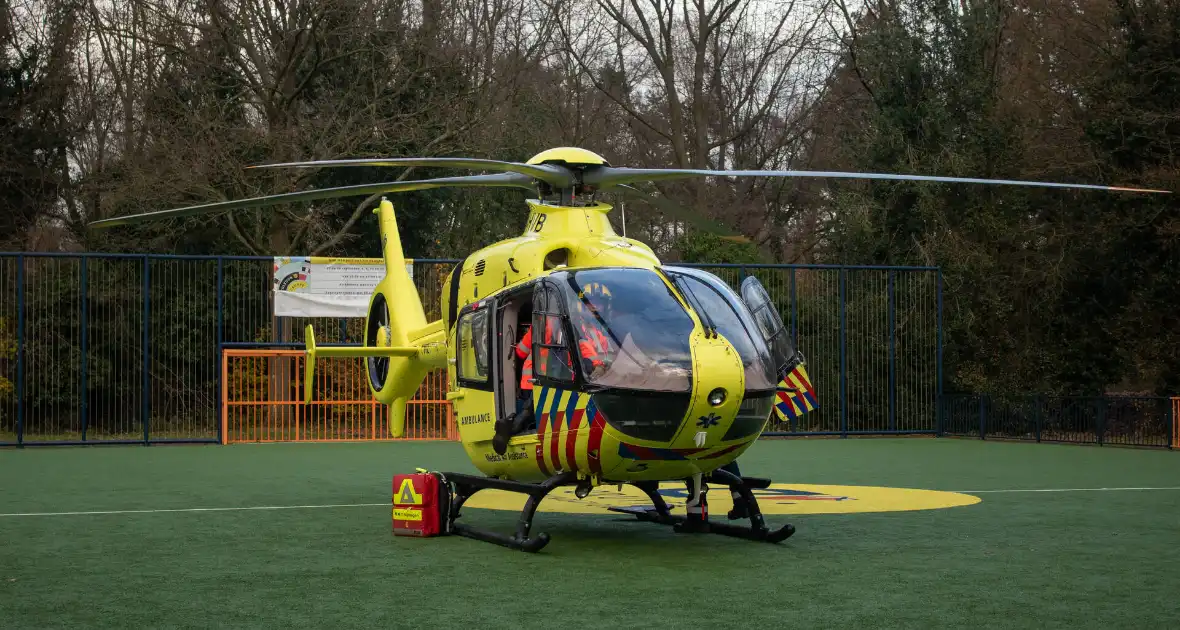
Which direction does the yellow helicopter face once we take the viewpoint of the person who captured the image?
facing the viewer and to the right of the viewer

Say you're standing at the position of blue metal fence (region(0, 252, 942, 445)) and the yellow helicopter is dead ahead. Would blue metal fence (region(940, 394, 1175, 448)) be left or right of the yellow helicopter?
left

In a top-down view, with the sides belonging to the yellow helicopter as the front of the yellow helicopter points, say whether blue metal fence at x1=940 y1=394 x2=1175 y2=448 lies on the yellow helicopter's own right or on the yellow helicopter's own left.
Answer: on the yellow helicopter's own left

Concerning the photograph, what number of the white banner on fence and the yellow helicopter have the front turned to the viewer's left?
0

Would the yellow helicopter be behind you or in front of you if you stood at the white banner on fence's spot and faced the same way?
in front

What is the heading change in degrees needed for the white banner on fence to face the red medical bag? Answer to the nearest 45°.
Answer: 0° — it already faces it

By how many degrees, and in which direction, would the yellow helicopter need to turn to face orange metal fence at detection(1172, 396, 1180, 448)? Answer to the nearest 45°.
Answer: approximately 90° to its left

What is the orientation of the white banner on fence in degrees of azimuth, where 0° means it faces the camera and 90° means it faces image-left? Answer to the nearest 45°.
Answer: approximately 0°

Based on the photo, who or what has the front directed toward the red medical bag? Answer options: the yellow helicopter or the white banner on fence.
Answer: the white banner on fence

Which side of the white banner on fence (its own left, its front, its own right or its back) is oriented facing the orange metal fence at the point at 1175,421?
left
